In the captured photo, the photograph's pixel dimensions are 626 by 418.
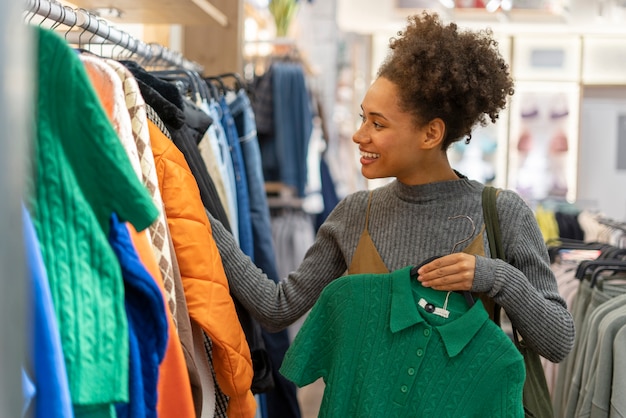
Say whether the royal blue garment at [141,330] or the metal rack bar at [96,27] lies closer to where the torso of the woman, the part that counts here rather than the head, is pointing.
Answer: the royal blue garment

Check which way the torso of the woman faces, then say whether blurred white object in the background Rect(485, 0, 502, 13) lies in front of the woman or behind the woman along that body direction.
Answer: behind

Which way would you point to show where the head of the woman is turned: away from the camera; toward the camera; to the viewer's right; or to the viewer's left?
to the viewer's left

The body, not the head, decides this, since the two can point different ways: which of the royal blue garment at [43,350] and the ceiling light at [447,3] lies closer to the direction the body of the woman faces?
the royal blue garment

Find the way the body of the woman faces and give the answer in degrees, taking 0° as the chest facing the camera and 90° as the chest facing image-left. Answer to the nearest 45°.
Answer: approximately 0°

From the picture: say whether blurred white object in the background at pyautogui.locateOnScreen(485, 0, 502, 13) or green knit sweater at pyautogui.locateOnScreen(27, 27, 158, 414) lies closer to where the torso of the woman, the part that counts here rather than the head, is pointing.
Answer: the green knit sweater

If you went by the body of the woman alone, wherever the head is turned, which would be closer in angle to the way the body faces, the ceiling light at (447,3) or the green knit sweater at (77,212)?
the green knit sweater

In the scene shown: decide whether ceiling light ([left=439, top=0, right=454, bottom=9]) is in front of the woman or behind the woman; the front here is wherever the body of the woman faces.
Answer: behind
